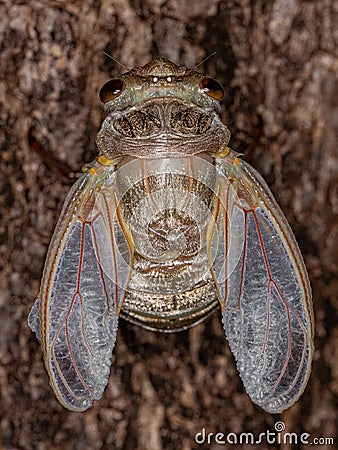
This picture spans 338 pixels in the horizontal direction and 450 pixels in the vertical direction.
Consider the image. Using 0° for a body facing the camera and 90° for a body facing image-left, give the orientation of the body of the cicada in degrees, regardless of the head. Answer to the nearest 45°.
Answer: approximately 180°
